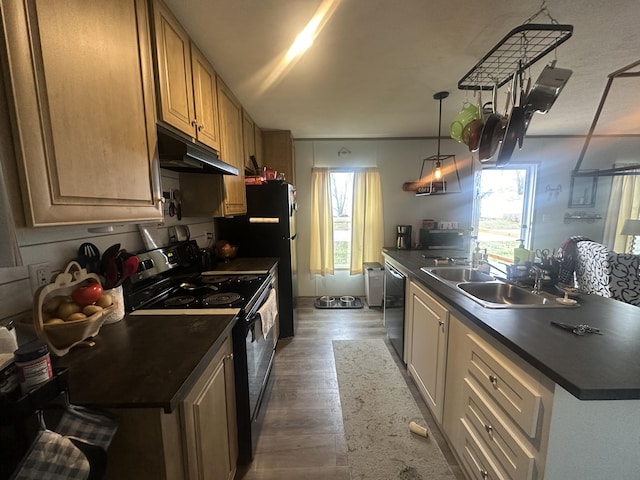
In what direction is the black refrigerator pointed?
to the viewer's right

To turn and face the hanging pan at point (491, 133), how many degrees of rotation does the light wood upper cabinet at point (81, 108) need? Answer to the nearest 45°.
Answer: approximately 45° to its left

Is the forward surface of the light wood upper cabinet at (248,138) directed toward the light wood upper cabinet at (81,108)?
no

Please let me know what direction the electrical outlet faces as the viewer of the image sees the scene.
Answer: facing the viewer and to the right of the viewer

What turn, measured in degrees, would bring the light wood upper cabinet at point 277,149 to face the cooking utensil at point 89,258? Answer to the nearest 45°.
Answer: approximately 90° to its right

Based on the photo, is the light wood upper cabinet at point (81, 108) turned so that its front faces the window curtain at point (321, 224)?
no

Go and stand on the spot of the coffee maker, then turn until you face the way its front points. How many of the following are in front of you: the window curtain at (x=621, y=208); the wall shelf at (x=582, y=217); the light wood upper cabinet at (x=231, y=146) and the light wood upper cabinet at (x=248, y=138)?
2

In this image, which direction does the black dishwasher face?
to the viewer's left

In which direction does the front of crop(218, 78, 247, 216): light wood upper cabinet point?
to the viewer's right

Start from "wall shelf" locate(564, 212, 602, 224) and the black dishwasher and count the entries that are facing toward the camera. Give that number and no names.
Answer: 1

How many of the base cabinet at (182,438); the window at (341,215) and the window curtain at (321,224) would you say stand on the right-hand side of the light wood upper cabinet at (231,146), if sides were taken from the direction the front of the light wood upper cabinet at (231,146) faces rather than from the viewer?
1

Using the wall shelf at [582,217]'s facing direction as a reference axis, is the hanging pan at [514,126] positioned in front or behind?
in front

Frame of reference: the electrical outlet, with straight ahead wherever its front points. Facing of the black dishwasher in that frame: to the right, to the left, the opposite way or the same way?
the opposite way

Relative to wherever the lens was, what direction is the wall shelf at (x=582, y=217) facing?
facing the viewer

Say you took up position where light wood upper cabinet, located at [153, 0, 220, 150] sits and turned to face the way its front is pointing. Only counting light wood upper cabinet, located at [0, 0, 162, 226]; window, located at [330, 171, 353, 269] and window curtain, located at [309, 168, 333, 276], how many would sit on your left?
2
